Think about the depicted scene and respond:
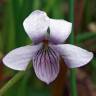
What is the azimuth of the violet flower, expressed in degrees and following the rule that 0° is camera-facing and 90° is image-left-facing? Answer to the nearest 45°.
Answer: approximately 0°
